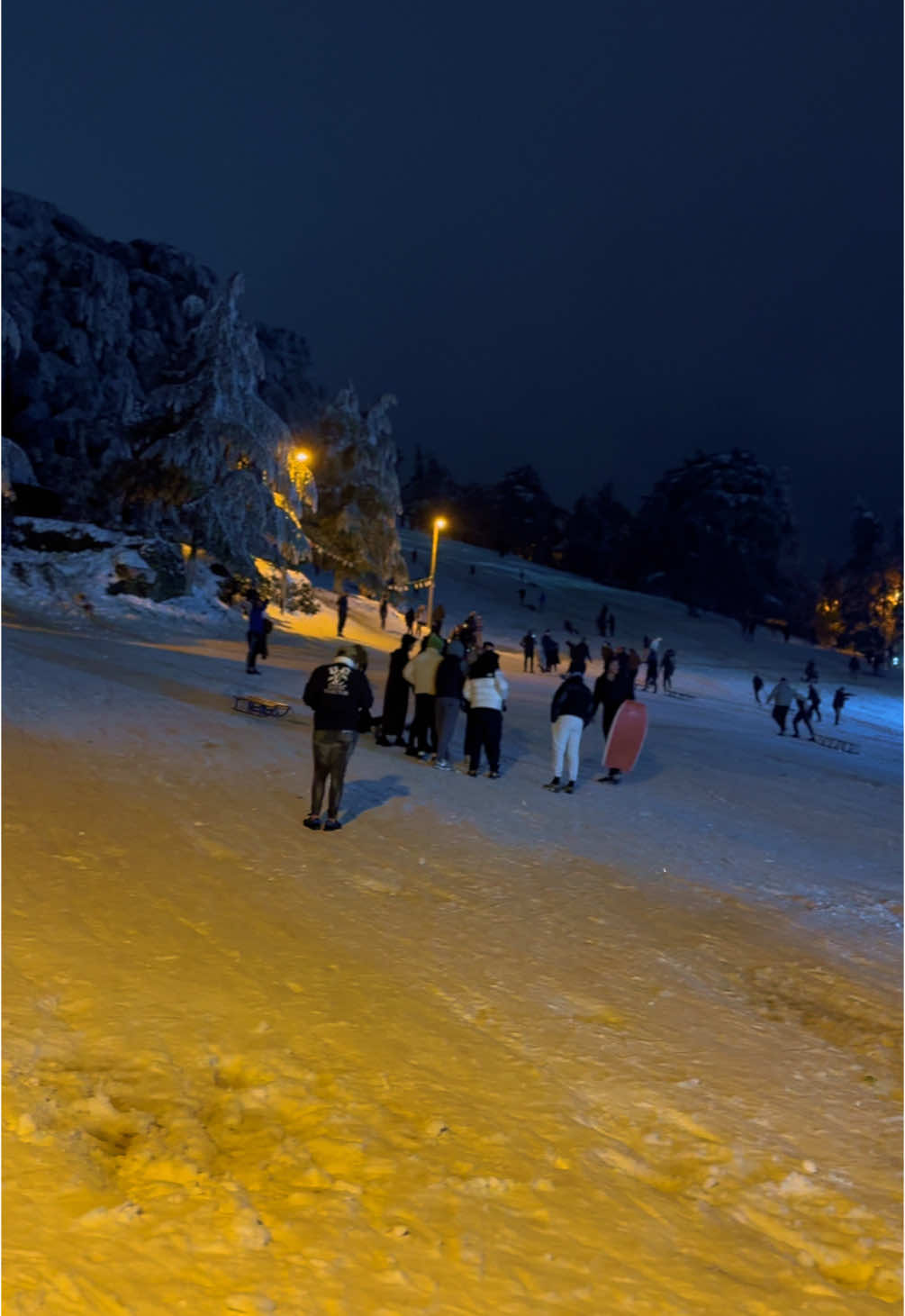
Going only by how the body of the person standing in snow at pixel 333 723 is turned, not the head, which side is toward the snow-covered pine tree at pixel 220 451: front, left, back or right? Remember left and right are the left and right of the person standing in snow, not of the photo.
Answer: front

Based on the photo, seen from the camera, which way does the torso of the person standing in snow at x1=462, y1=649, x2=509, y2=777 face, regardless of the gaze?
away from the camera

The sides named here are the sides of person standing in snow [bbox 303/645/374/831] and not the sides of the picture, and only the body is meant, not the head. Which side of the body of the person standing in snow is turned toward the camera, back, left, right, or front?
back

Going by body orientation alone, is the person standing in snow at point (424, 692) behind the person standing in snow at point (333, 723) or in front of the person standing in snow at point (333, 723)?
in front

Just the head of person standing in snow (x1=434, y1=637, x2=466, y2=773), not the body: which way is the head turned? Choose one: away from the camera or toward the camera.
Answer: away from the camera

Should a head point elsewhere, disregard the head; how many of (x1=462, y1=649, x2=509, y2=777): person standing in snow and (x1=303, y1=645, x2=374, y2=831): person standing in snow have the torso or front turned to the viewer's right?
0

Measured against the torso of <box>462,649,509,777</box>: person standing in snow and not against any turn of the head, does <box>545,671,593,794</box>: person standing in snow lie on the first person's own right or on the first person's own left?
on the first person's own right
